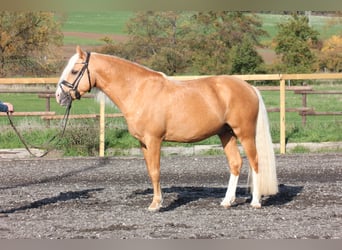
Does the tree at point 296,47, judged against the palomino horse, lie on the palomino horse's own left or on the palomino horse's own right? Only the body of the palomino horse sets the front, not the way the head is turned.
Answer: on the palomino horse's own right

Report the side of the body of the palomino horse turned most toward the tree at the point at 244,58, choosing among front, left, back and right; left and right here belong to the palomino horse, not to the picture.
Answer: right

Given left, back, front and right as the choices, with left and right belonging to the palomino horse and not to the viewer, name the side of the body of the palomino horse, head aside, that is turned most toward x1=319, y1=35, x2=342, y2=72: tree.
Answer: right

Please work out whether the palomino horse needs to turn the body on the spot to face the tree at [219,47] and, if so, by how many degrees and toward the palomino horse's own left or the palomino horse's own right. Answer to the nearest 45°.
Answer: approximately 90° to the palomino horse's own right

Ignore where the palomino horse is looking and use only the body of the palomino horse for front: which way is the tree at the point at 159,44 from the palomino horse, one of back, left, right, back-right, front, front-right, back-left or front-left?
right

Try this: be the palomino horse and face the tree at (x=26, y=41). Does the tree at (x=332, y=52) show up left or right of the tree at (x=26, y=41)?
right

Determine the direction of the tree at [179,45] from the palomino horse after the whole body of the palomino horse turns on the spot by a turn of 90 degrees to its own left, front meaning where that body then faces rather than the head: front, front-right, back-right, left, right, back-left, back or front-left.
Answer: back

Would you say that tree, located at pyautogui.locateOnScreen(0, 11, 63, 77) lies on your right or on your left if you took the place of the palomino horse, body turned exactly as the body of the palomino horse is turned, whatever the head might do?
on your right

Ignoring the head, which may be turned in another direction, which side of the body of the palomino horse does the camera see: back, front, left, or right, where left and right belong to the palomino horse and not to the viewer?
left
